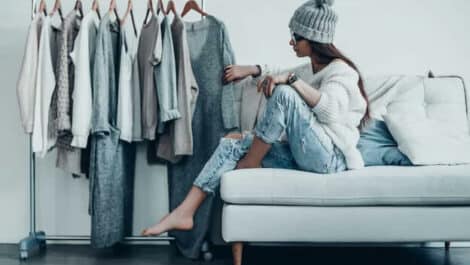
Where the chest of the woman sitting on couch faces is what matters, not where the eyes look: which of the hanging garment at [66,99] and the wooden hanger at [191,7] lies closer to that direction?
the hanging garment

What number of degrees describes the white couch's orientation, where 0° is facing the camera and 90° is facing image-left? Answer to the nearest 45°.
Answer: approximately 0°

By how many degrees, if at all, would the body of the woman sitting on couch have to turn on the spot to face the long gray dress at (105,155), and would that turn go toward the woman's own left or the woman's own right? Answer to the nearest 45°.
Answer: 0° — they already face it

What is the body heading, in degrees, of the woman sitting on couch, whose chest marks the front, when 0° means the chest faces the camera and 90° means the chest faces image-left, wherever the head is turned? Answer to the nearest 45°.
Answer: approximately 90°
